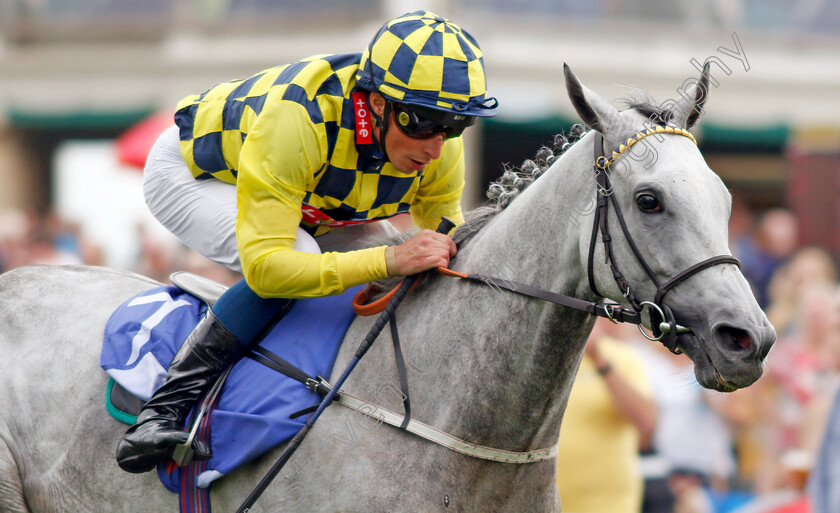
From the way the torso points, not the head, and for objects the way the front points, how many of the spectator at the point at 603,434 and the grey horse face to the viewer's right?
1

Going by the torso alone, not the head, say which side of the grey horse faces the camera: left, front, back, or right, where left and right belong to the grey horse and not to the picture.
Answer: right

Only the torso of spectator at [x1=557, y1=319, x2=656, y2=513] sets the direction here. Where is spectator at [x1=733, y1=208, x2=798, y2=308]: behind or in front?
behind

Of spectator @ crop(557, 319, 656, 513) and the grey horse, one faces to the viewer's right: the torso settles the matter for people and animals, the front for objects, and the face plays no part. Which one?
the grey horse

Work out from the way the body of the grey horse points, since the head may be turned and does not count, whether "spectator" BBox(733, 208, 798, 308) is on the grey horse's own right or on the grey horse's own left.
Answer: on the grey horse's own left

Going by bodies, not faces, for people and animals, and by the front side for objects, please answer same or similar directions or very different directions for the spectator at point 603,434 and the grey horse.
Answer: very different directions

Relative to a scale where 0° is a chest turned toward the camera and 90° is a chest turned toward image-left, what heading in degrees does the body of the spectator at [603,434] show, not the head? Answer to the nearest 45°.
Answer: approximately 45°
